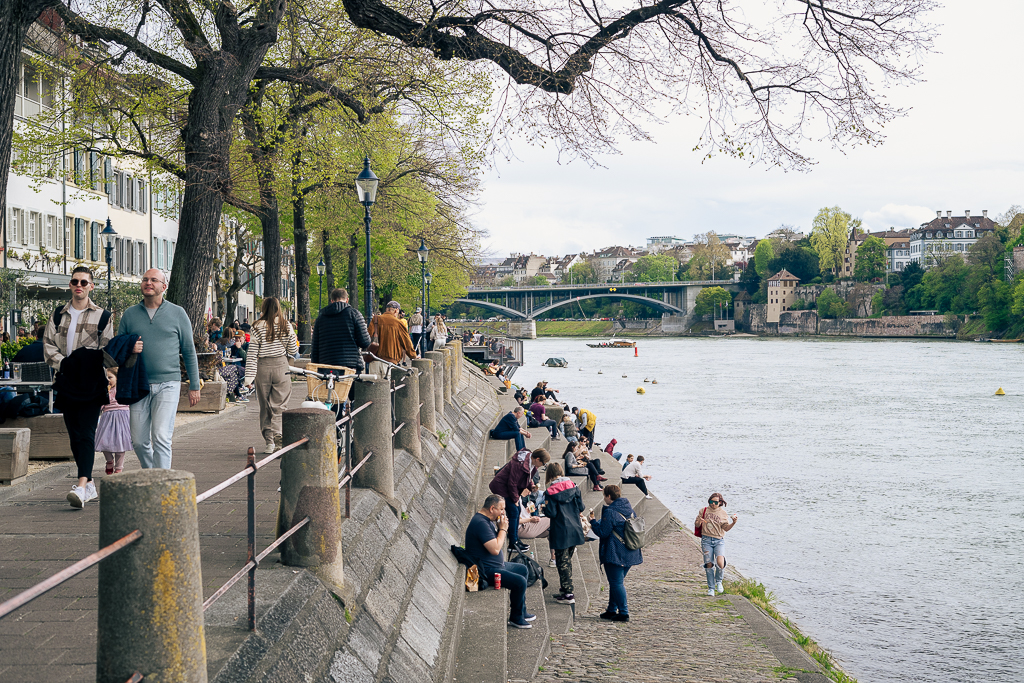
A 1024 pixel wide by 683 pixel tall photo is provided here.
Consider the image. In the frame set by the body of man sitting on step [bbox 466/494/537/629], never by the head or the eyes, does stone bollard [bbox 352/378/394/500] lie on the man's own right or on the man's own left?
on the man's own right

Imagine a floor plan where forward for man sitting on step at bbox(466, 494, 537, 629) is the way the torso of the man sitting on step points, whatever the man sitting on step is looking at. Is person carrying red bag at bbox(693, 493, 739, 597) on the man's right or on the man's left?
on the man's left

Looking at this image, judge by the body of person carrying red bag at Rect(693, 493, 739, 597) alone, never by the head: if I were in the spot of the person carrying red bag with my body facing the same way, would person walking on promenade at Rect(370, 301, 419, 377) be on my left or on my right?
on my right

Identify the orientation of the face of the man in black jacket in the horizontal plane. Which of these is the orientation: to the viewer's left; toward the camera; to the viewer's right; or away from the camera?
away from the camera

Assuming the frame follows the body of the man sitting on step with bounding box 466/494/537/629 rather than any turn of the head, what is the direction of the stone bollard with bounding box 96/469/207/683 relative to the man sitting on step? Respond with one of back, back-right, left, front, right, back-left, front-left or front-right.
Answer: right

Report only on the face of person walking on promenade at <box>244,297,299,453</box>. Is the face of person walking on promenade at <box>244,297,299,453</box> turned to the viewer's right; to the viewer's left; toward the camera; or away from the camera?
away from the camera

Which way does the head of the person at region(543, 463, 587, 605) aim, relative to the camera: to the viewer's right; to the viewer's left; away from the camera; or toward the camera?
away from the camera

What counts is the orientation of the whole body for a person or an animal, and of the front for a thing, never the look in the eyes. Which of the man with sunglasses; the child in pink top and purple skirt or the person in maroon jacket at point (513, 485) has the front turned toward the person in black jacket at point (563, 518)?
the person in maroon jacket at point (513, 485)

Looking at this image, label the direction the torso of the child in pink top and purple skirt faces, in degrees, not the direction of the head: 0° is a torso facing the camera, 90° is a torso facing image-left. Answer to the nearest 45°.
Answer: approximately 0°

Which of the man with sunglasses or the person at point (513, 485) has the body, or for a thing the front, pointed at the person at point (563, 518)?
the person at point (513, 485)

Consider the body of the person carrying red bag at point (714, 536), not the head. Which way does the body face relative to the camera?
toward the camera
